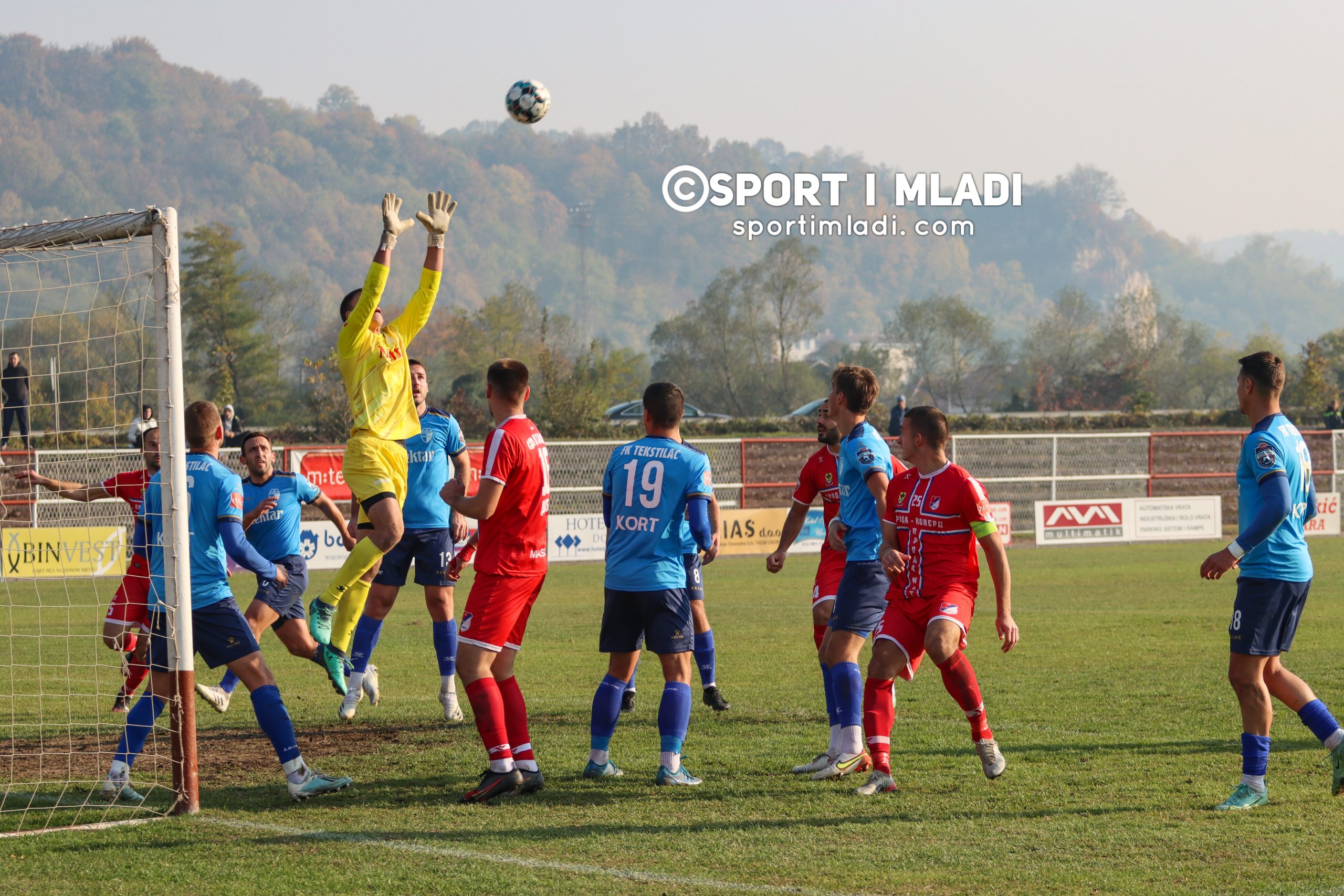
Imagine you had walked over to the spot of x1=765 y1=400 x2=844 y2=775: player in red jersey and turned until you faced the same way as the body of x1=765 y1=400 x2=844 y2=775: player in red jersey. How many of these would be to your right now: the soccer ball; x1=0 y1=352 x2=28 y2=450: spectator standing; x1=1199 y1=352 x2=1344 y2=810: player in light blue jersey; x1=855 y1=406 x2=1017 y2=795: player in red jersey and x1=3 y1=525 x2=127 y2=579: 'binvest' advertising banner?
3

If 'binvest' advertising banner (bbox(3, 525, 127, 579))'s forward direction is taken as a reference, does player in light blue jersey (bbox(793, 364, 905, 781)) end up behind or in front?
in front

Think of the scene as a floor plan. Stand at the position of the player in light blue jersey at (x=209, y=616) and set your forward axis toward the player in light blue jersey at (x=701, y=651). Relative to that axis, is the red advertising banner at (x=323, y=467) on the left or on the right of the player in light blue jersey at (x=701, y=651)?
left

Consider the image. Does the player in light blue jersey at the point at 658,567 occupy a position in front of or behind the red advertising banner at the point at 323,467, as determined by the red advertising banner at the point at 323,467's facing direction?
in front

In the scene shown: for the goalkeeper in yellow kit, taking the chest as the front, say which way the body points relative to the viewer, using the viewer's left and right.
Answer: facing the viewer and to the right of the viewer

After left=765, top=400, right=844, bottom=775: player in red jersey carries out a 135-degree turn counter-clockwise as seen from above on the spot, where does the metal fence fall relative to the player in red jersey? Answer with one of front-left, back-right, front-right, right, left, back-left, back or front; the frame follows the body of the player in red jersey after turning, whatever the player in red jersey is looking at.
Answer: left

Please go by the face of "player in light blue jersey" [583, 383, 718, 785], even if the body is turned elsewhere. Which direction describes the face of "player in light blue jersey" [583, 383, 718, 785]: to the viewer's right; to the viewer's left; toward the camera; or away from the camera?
away from the camera

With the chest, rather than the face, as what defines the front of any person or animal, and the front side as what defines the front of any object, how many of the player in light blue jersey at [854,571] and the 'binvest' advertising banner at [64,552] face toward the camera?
1

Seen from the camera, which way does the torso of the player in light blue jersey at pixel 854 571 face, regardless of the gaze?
to the viewer's left

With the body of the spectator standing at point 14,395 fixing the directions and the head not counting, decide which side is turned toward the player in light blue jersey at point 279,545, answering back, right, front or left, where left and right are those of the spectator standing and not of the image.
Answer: front

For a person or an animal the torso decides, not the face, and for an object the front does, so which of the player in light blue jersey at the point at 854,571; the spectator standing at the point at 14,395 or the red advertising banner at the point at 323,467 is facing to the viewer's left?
the player in light blue jersey

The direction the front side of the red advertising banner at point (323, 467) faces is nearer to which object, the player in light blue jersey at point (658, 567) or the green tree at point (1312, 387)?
the player in light blue jersey

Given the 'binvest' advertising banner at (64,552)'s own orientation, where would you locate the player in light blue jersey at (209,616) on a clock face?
The player in light blue jersey is roughly at 12 o'clock from the 'binvest' advertising banner.
